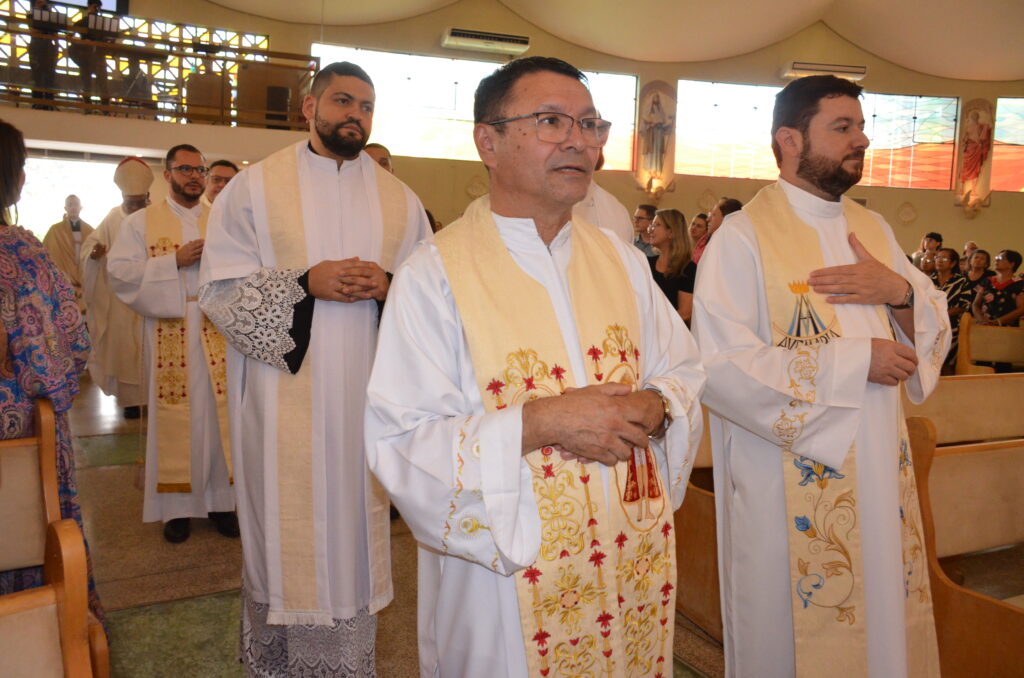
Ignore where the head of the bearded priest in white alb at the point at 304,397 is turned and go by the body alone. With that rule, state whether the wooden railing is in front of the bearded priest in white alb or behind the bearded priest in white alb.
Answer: behind

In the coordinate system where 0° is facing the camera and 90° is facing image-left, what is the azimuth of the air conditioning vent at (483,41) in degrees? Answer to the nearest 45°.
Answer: approximately 0°

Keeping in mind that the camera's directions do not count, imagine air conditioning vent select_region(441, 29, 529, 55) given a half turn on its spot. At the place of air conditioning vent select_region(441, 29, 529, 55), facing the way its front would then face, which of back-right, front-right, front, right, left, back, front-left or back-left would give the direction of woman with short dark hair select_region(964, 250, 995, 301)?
back-right

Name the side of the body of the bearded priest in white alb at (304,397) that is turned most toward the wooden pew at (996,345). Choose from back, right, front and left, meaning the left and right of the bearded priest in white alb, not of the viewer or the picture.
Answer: left

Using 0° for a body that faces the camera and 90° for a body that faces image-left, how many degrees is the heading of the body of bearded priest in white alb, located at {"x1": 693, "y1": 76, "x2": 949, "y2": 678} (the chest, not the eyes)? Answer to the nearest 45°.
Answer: approximately 315°

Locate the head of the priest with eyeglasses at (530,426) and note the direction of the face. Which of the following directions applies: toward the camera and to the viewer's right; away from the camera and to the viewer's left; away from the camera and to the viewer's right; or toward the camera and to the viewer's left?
toward the camera and to the viewer's right

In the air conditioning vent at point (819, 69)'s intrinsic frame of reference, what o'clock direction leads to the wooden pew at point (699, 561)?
The wooden pew is roughly at 12 o'clock from the air conditioning vent.

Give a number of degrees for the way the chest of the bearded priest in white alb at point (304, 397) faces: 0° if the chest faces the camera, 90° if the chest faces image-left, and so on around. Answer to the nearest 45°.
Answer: approximately 315°

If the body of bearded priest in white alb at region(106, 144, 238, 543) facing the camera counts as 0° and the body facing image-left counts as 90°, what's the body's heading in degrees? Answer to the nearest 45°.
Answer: approximately 315°

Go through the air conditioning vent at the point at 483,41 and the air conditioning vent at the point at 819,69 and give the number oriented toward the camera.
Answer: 2

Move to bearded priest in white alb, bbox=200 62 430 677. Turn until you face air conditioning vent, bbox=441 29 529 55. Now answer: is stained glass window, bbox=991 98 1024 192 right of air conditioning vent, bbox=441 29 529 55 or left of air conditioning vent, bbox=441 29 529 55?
right
